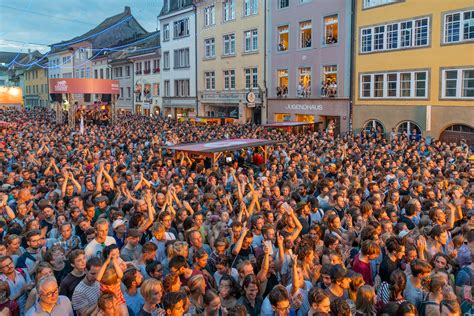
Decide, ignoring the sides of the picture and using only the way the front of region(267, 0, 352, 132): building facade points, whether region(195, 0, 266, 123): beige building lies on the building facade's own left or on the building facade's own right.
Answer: on the building facade's own right

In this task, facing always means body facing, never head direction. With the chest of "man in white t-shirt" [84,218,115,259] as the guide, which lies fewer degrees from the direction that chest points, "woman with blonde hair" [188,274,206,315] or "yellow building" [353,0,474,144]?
the woman with blonde hair

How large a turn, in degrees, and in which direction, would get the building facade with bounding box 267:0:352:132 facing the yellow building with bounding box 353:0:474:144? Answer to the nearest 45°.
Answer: approximately 90° to its left

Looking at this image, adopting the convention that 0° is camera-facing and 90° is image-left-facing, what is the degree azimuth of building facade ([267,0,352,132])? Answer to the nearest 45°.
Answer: approximately 45°

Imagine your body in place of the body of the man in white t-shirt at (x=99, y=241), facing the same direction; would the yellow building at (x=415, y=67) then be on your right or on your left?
on your left
